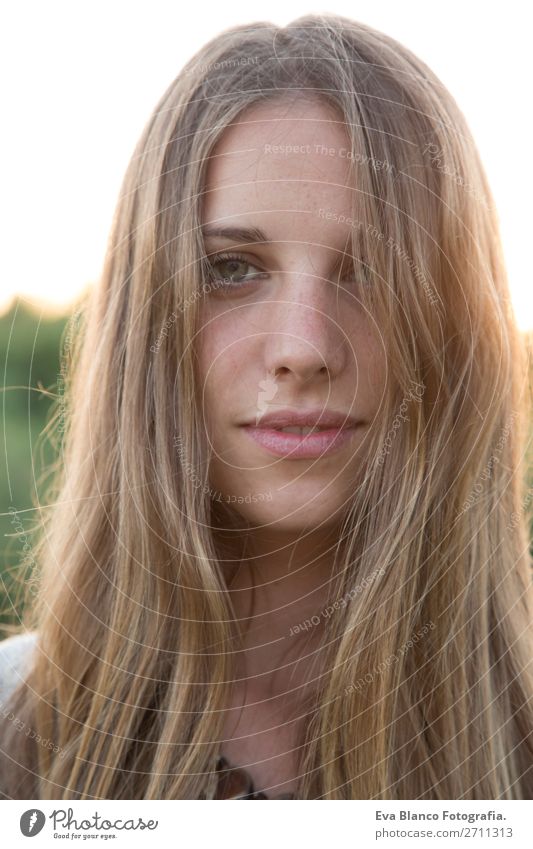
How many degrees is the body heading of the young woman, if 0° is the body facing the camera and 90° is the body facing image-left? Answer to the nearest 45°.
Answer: approximately 0°
